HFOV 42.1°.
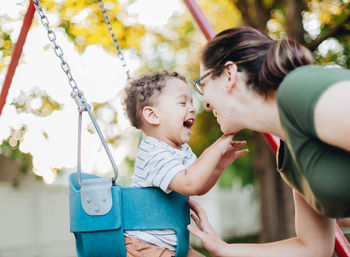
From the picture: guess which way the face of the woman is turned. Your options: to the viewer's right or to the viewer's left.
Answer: to the viewer's left

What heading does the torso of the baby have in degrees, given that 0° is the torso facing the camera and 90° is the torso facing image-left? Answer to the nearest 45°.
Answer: approximately 270°

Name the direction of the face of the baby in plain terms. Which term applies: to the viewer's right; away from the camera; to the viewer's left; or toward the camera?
to the viewer's right

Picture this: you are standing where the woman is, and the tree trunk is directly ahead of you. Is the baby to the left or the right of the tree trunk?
left

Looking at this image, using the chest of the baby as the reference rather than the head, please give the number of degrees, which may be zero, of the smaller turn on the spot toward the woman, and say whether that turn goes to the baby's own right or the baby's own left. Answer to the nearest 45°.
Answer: approximately 45° to the baby's own right

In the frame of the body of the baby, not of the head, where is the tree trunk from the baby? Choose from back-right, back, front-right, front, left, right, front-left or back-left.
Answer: left

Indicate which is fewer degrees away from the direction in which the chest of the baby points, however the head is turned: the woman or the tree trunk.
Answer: the woman
